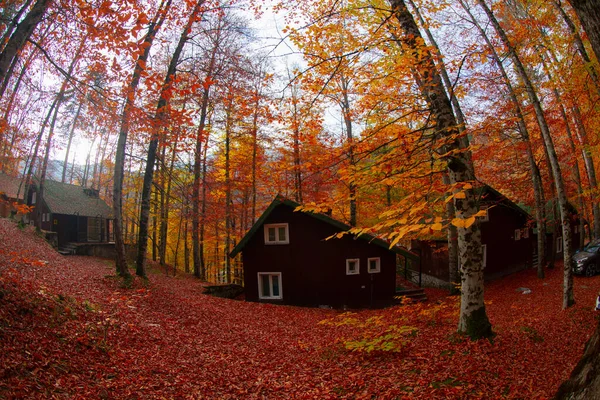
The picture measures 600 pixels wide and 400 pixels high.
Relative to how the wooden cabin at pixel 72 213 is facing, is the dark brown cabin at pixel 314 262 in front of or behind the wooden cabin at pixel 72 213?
in front

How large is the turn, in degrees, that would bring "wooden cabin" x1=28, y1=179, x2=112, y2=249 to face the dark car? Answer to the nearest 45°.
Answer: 0° — it already faces it

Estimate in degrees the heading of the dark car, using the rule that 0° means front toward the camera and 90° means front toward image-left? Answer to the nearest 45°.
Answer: approximately 45°

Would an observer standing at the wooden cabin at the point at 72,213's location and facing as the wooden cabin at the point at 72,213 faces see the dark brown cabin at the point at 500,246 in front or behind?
in front
